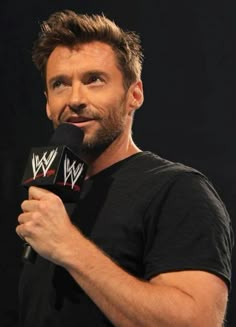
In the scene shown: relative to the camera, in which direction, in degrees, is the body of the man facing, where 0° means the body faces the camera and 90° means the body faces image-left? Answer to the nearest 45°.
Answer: approximately 45°
